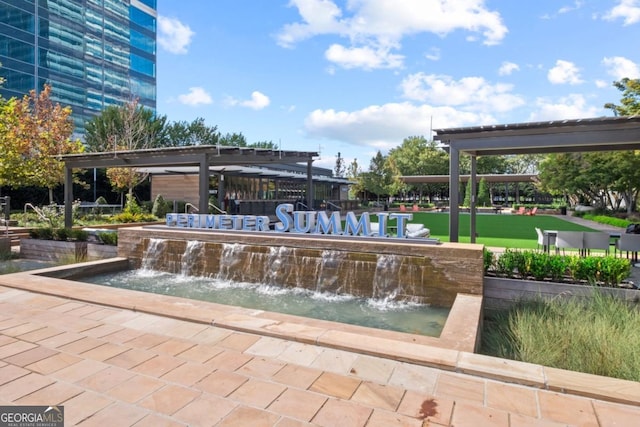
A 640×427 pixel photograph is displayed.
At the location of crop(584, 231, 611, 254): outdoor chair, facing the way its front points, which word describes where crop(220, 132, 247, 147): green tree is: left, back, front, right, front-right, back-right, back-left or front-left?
front-left

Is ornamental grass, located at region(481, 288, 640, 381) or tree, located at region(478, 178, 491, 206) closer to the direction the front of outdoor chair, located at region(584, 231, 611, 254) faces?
the tree

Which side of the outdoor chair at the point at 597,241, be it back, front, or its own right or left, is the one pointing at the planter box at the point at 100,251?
left

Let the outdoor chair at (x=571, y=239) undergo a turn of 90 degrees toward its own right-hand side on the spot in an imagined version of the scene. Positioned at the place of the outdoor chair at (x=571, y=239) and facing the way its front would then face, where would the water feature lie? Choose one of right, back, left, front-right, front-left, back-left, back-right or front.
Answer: back-right

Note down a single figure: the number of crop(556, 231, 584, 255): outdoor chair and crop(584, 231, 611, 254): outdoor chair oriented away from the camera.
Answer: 2

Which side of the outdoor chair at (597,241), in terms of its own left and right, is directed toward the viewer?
back

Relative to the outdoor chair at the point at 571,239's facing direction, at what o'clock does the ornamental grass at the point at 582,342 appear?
The ornamental grass is roughly at 6 o'clock from the outdoor chair.

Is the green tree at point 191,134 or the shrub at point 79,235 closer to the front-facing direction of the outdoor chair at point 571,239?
the green tree

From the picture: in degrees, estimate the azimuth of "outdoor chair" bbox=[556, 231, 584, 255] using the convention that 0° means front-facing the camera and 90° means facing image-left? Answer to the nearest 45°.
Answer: approximately 180°

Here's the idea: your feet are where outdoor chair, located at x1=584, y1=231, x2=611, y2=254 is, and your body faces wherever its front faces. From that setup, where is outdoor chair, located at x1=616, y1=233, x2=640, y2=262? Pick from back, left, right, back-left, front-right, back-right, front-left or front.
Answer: right

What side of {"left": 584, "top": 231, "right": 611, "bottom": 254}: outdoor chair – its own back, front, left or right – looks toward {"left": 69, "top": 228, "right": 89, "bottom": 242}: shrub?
left

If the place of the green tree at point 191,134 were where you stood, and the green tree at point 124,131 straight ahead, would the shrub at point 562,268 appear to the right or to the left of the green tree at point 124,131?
left

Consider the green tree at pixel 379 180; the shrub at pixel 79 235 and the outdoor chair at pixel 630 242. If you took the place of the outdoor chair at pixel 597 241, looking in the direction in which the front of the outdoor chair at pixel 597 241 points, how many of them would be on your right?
1

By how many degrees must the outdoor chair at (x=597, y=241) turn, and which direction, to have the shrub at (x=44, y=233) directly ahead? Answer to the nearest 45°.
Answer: approximately 90° to its left
